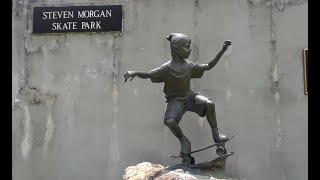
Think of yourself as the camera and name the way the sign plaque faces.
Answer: facing the viewer

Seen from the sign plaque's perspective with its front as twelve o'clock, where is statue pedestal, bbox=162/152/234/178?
The statue pedestal is roughly at 11 o'clock from the sign plaque.

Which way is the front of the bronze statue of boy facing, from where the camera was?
facing the viewer and to the right of the viewer

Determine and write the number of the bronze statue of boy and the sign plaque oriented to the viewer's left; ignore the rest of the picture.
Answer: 0
